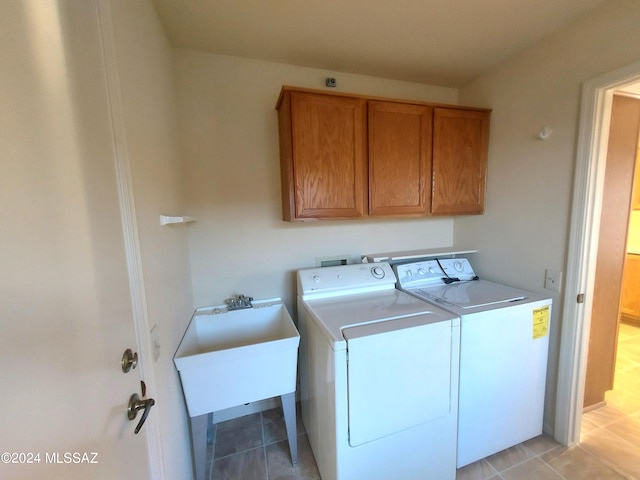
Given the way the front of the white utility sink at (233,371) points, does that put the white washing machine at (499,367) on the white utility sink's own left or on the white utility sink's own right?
on the white utility sink's own left

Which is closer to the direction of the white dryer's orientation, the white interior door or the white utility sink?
the white interior door

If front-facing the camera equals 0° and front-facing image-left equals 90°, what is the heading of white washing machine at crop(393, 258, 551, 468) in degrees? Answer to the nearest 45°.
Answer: approximately 315°
